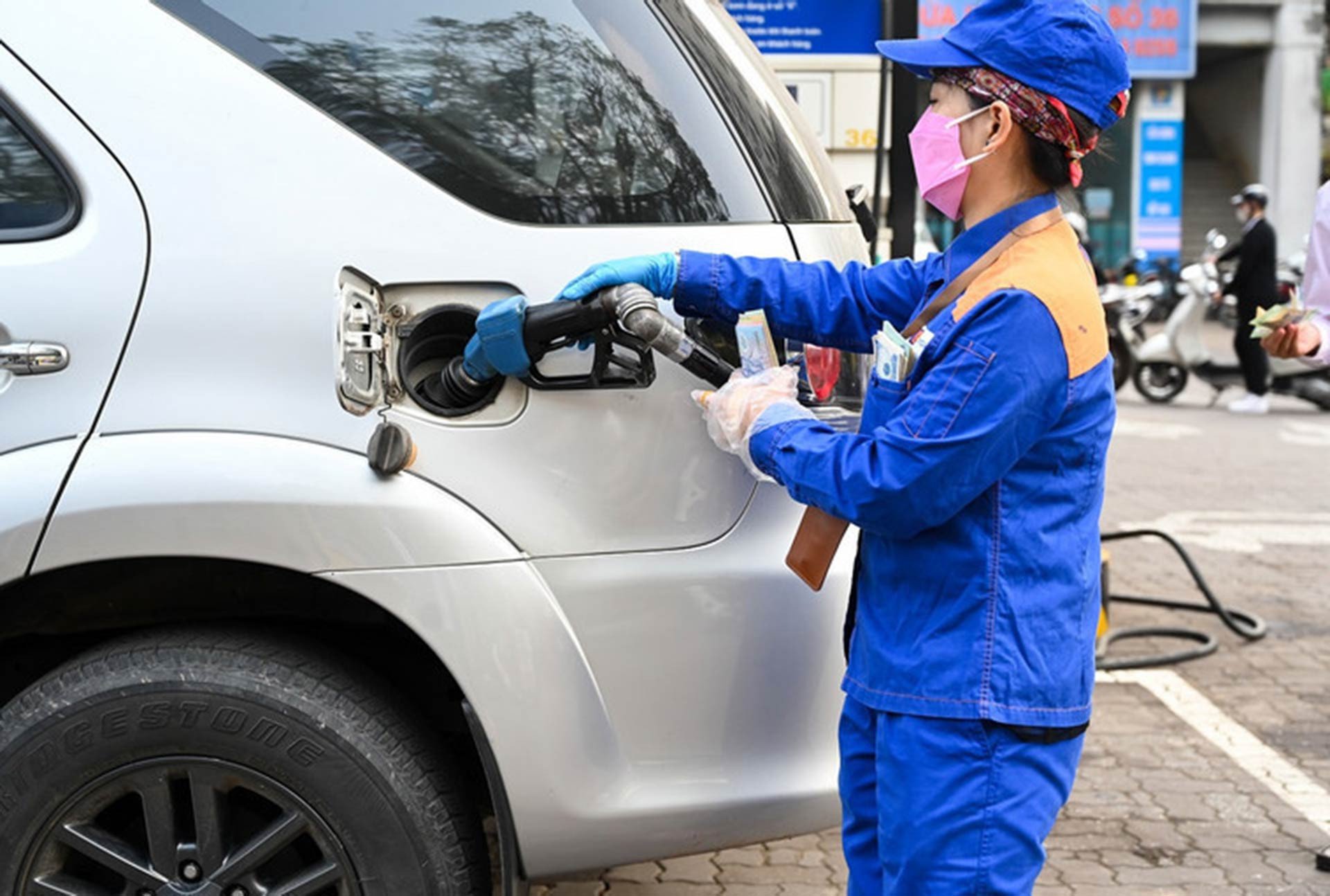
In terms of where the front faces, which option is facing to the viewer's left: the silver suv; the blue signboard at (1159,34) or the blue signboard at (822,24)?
the silver suv

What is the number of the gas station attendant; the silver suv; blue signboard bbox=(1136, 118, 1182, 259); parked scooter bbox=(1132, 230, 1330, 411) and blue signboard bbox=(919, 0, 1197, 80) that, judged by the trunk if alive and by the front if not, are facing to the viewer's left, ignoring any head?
3

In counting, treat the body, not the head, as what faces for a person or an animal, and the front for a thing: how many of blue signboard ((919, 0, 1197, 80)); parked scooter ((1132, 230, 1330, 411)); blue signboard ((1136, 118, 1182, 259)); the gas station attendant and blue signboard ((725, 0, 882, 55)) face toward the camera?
3

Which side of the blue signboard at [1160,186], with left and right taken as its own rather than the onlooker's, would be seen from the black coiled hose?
front

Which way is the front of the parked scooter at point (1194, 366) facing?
to the viewer's left

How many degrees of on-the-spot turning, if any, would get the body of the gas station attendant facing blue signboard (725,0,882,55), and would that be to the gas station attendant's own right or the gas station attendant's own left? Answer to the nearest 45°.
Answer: approximately 90° to the gas station attendant's own right

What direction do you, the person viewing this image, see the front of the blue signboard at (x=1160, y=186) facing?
facing the viewer

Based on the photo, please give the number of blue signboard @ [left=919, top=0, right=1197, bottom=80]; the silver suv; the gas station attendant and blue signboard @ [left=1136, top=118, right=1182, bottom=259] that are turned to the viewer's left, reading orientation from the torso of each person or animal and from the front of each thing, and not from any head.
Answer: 2

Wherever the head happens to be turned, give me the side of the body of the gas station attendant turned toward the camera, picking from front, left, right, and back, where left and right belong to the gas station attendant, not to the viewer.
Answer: left

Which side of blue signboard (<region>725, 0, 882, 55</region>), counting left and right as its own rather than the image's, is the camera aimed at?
front

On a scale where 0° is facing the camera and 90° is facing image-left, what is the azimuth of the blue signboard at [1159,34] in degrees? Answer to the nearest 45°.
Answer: approximately 0°

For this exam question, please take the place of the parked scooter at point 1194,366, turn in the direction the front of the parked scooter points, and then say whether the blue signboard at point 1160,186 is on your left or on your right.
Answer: on your right

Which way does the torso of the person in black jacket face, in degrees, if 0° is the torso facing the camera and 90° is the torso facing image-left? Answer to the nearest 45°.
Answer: approximately 90°

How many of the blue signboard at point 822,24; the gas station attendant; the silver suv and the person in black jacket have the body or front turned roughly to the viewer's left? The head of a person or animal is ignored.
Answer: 3

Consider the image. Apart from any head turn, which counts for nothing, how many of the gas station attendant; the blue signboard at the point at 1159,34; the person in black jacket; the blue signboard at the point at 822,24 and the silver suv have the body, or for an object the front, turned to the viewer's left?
3

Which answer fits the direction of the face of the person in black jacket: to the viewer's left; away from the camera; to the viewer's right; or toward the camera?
to the viewer's left

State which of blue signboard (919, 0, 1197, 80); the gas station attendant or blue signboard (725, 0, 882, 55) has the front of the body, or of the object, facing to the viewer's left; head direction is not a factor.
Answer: the gas station attendant

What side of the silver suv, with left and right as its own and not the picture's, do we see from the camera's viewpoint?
left
